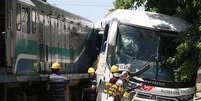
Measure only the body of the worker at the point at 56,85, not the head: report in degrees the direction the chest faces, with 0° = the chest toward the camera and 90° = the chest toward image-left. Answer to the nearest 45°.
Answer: approximately 180°

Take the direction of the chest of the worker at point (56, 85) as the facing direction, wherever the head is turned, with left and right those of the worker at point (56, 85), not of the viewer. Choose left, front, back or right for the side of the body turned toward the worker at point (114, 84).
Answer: right

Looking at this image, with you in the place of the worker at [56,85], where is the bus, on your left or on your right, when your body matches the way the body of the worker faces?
on your right
